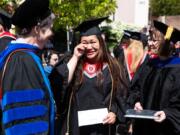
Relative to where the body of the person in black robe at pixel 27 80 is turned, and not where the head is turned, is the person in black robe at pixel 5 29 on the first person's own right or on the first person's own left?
on the first person's own left

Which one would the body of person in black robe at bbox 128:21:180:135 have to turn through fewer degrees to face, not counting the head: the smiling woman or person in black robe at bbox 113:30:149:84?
the smiling woman

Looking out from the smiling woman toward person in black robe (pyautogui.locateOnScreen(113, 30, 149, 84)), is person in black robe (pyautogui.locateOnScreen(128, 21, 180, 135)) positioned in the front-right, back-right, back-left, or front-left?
front-right

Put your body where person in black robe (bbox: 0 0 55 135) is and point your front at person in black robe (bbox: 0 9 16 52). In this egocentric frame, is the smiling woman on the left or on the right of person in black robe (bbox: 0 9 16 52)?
right

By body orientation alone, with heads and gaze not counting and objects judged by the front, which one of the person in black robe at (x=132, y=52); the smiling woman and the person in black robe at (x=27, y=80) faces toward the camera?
the smiling woman

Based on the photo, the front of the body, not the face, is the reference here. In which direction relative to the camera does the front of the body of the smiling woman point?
toward the camera

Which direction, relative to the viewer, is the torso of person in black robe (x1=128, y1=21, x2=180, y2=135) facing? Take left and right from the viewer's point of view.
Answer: facing the viewer and to the left of the viewer

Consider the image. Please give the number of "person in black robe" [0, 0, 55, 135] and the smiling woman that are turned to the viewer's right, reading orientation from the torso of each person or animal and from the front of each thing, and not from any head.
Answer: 1

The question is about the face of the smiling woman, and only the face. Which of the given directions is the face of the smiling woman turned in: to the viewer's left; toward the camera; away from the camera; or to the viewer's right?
toward the camera

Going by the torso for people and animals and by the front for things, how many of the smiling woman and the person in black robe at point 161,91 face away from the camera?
0
